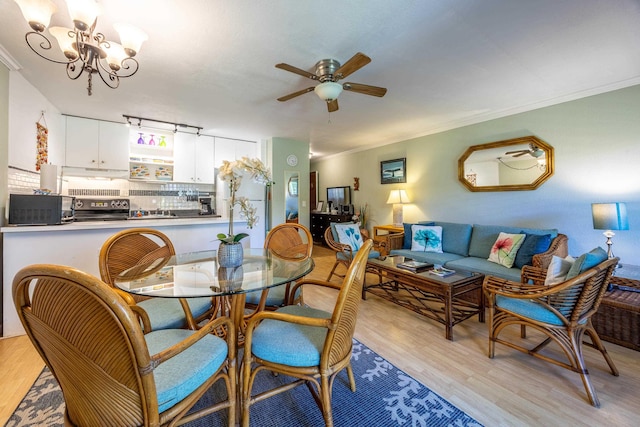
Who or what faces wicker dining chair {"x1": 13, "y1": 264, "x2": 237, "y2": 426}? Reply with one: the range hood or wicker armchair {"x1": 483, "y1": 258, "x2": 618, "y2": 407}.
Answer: the range hood

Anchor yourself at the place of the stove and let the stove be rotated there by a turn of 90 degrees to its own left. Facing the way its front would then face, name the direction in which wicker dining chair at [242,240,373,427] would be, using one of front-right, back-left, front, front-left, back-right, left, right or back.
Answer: right

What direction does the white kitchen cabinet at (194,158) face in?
toward the camera

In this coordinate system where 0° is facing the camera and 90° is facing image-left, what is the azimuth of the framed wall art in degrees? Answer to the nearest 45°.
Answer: approximately 45°

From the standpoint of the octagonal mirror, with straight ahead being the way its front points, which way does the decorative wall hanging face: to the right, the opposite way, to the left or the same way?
the opposite way

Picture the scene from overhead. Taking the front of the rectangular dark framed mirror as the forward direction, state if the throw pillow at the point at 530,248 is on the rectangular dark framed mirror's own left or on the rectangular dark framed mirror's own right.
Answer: on the rectangular dark framed mirror's own left

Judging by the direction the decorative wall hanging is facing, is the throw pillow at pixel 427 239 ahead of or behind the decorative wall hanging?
ahead

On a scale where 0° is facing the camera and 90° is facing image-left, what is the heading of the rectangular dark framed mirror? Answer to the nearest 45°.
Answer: approximately 45°

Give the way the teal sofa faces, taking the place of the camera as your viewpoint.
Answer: facing the viewer and to the left of the viewer

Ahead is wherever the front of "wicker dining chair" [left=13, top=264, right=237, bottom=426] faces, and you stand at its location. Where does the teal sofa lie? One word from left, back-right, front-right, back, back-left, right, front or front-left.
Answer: front-right

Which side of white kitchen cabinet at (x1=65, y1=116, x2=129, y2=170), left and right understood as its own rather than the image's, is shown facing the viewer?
front

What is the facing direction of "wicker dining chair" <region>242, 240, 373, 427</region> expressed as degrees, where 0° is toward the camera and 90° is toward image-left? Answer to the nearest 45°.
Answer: approximately 135°

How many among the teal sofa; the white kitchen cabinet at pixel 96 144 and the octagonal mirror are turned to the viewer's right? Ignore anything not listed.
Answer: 0

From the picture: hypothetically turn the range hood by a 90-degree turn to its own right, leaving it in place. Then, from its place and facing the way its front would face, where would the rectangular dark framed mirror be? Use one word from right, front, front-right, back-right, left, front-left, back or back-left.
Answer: back

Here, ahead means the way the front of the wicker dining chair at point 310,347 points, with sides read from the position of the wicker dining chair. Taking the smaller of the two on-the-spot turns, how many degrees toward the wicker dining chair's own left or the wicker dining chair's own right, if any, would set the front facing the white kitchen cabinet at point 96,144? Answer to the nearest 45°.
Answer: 0° — it already faces it
